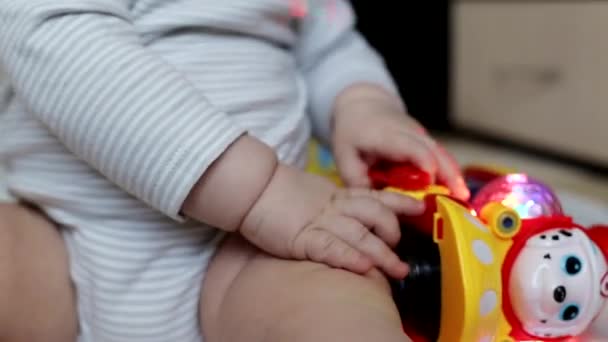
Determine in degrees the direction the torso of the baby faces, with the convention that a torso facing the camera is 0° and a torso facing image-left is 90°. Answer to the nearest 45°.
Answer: approximately 315°
